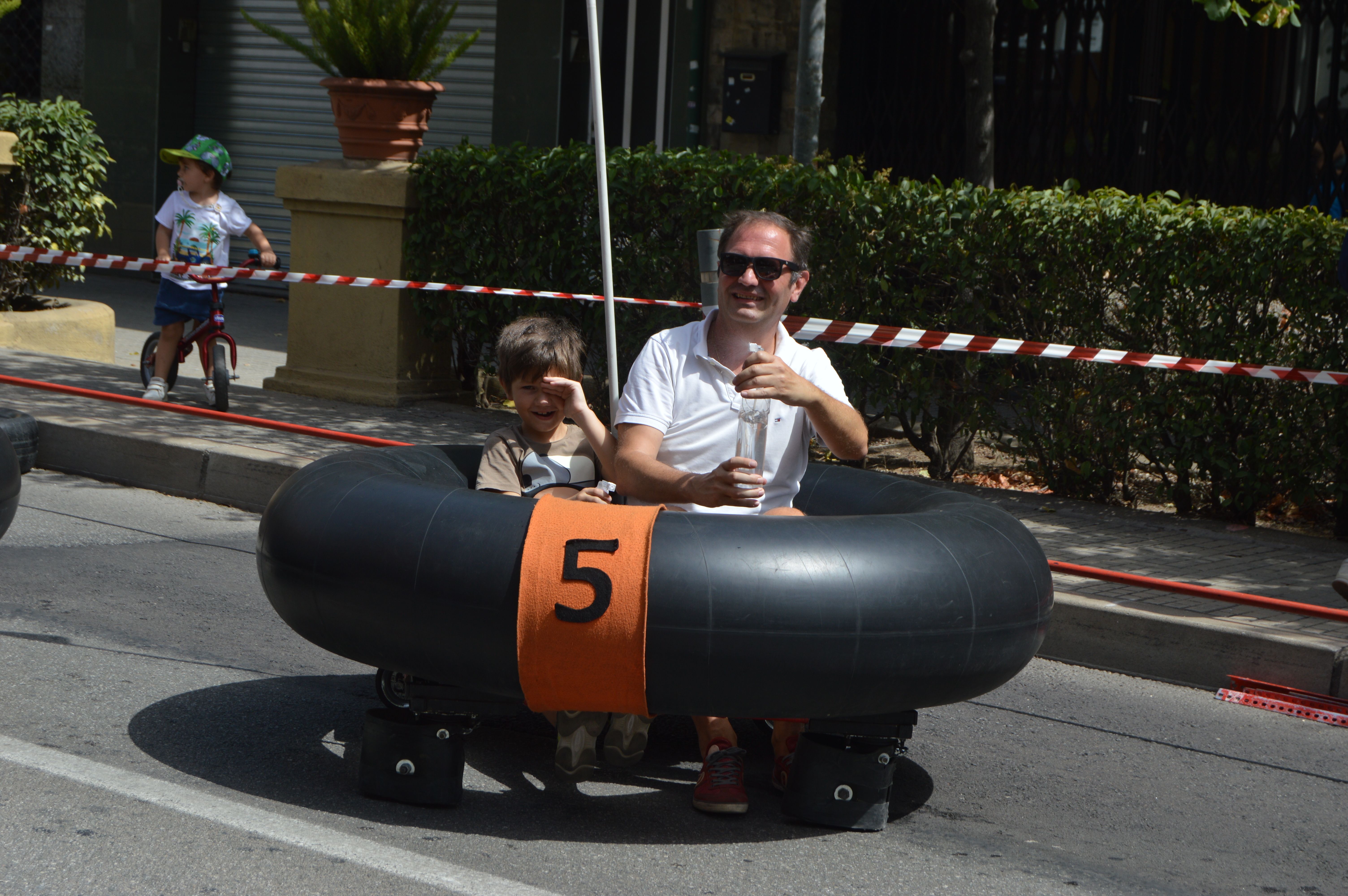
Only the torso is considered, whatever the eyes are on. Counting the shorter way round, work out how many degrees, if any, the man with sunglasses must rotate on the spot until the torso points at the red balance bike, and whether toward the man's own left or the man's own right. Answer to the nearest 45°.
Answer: approximately 135° to the man's own right

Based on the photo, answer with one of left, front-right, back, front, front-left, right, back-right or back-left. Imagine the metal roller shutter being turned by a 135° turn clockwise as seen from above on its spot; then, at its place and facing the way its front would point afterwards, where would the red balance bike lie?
back-left

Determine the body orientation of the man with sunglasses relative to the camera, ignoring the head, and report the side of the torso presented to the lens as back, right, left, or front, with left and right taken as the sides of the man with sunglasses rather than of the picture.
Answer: front

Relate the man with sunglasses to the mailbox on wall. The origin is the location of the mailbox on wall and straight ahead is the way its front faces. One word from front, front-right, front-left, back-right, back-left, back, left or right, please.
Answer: front

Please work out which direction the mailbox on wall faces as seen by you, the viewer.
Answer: facing the viewer

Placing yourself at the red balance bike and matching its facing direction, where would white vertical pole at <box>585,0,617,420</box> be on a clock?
The white vertical pole is roughly at 1 o'clock from the red balance bike.

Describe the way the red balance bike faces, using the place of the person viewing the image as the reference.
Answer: facing the viewer and to the right of the viewer

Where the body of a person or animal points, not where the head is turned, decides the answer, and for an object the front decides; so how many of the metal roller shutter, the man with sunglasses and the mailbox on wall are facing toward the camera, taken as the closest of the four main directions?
3

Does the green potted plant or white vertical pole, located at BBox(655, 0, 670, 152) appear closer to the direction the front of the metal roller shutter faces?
the green potted plant

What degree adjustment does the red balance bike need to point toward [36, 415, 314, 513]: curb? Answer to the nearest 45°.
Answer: approximately 45° to its right

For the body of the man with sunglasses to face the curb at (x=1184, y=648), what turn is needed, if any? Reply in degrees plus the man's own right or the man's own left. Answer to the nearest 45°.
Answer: approximately 135° to the man's own left

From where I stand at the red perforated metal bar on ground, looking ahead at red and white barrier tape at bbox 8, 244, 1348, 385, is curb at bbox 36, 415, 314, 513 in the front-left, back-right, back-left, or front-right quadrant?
front-left
